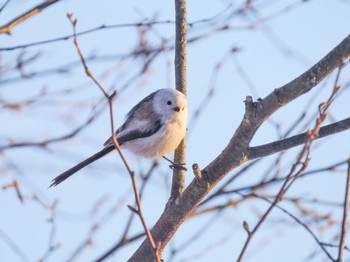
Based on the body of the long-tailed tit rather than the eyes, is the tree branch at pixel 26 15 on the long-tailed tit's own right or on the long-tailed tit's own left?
on the long-tailed tit's own right

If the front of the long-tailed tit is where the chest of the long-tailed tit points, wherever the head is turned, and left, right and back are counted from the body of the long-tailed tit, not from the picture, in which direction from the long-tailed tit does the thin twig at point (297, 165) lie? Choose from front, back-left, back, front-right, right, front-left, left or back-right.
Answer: front-left

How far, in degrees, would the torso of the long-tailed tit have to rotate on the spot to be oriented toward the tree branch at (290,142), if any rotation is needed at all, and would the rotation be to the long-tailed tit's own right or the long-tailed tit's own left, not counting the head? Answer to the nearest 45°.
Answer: approximately 45° to the long-tailed tit's own left

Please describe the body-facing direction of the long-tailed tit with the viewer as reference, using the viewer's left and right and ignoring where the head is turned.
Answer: facing the viewer and to the right of the viewer
